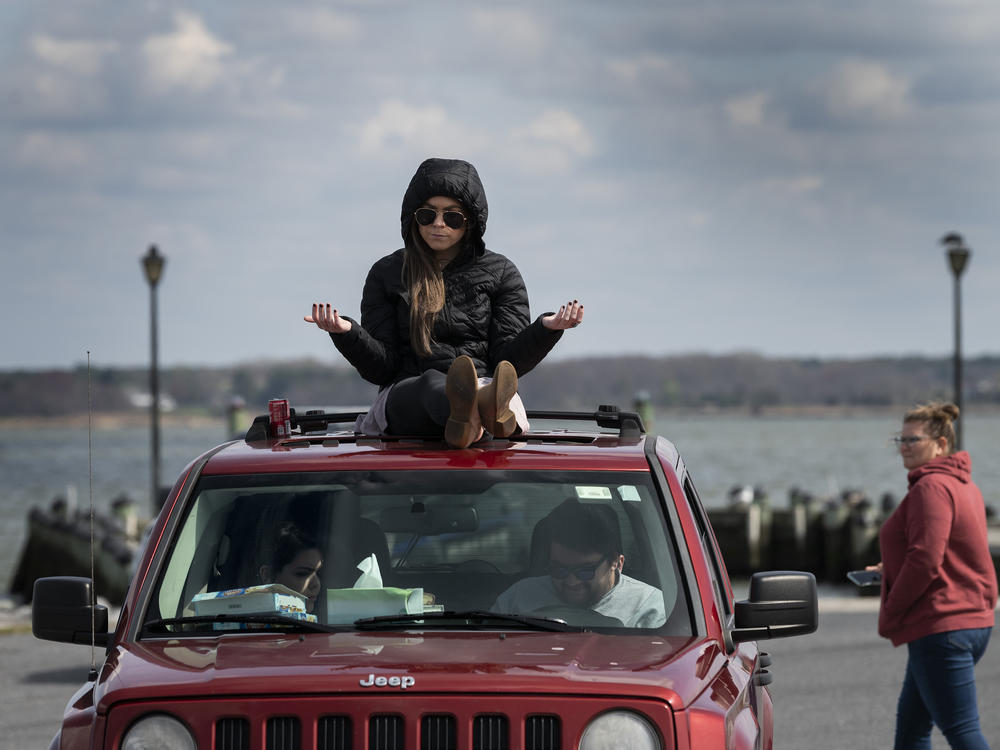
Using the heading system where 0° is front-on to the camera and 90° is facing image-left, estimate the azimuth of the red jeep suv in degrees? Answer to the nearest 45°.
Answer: approximately 0°

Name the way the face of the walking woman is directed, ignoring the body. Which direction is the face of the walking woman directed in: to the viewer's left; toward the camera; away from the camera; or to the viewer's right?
to the viewer's left

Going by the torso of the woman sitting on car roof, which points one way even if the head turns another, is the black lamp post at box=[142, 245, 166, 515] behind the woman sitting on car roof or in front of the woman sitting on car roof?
behind

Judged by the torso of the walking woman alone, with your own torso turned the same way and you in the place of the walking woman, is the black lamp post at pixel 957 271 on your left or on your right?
on your right

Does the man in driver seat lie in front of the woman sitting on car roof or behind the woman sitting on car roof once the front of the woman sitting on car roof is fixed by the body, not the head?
in front

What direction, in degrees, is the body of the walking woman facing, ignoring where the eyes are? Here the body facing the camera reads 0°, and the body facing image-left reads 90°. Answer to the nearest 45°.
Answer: approximately 90°

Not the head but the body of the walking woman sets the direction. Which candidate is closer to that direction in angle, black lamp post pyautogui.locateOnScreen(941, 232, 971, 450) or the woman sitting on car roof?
the woman sitting on car roof

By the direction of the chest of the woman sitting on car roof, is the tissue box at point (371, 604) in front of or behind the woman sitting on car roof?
in front

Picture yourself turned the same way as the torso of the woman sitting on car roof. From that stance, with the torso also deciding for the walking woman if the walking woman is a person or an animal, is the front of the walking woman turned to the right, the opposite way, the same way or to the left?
to the right

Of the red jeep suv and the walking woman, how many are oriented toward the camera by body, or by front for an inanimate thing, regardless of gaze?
1
